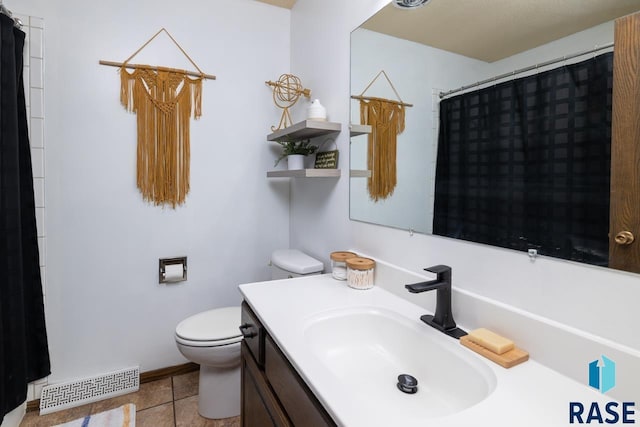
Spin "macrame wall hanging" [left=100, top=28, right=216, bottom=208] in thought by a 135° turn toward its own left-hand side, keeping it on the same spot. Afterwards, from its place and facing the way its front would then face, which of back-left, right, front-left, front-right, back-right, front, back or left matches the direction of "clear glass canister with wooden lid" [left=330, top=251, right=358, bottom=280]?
right

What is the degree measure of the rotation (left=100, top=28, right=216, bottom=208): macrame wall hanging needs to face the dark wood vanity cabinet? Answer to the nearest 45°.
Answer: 0° — it already faces it

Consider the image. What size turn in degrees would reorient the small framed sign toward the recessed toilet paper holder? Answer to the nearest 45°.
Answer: approximately 45° to its right

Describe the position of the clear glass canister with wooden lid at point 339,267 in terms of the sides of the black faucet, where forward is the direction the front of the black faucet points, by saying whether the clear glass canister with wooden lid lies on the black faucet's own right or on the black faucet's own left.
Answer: on the black faucet's own right

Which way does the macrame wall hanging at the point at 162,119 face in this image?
toward the camera

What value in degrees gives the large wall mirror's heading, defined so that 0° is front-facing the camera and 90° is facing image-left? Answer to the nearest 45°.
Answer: approximately 45°

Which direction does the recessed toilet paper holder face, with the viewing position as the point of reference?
facing the viewer

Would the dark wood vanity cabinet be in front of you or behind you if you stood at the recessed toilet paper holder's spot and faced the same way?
in front

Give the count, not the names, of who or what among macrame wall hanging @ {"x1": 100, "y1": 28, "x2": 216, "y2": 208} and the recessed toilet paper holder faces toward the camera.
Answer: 2
